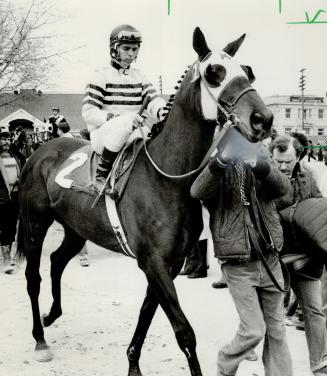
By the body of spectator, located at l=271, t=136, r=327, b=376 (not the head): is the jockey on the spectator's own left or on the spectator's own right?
on the spectator's own right

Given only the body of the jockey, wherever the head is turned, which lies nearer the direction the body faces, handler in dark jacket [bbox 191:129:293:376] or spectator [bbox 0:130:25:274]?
the handler in dark jacket

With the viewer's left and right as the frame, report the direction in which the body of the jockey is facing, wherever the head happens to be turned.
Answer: facing the viewer and to the right of the viewer

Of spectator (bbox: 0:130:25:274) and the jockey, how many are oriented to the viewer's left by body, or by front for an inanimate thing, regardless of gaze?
0

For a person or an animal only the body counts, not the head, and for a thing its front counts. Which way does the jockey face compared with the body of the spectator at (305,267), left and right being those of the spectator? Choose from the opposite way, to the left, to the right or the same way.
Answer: to the left

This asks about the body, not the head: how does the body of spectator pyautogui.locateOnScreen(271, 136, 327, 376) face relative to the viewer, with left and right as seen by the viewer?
facing the viewer and to the left of the viewer

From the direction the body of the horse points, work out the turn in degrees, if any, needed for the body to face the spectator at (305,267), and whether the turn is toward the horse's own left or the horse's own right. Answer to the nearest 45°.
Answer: approximately 45° to the horse's own left

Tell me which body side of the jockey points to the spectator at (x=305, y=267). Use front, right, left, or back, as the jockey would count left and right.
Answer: front

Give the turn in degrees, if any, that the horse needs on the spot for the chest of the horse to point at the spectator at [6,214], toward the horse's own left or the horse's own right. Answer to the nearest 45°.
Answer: approximately 180°

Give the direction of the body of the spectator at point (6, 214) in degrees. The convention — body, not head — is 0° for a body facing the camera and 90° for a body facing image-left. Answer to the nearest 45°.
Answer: approximately 0°
